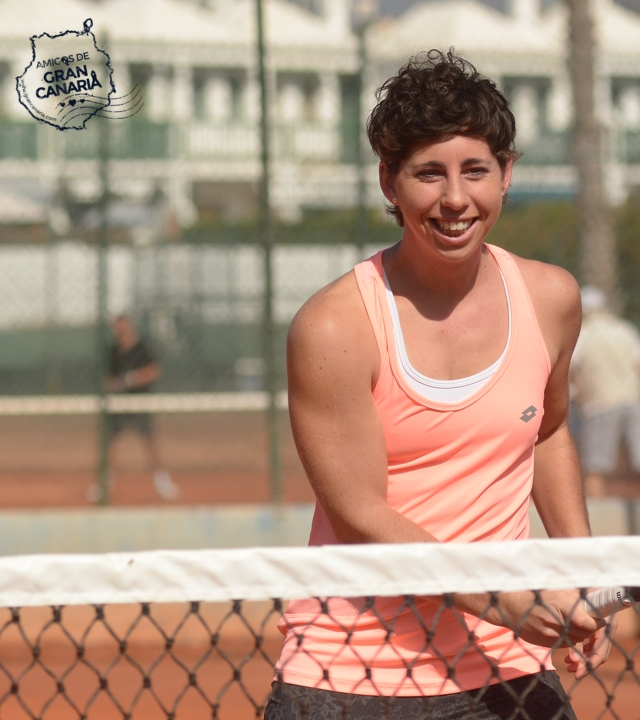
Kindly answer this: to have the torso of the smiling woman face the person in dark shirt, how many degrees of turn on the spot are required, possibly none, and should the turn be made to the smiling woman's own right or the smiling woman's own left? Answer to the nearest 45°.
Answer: approximately 180°

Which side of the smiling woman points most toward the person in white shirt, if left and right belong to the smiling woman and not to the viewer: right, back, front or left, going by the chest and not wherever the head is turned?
back

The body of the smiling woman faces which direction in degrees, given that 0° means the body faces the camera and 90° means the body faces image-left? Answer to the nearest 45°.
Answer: approximately 0°

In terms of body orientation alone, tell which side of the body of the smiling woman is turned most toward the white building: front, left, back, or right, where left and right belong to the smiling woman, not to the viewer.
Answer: back
